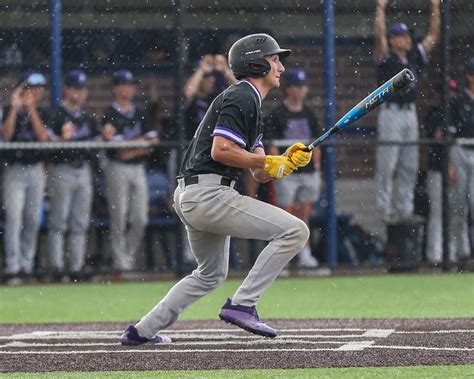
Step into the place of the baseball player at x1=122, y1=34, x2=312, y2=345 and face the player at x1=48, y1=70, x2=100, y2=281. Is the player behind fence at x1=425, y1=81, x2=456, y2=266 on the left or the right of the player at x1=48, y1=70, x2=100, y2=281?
right

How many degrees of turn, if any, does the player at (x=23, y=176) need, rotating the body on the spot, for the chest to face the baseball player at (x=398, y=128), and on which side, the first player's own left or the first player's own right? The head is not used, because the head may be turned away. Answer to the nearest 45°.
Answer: approximately 90° to the first player's own left

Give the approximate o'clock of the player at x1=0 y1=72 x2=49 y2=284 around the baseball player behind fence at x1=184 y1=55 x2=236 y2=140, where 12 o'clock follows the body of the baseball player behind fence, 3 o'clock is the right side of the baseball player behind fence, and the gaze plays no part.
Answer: The player is roughly at 3 o'clock from the baseball player behind fence.

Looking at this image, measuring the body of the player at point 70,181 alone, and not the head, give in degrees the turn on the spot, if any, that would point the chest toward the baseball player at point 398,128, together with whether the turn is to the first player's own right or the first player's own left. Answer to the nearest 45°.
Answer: approximately 90° to the first player's own left

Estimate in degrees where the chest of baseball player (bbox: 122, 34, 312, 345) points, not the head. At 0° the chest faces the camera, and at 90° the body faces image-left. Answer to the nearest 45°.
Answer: approximately 270°

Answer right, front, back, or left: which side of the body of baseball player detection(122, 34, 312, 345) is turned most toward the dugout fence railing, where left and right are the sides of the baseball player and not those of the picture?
left

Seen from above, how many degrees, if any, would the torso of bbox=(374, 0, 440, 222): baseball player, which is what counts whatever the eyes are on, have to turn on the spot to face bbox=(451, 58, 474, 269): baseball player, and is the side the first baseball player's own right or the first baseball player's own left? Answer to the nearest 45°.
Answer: approximately 90° to the first baseball player's own left

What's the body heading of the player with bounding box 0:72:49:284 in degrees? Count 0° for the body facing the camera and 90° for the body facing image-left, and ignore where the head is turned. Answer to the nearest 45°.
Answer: approximately 0°

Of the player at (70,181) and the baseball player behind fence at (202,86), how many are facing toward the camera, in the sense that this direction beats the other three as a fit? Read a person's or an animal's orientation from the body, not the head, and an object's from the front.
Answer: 2
